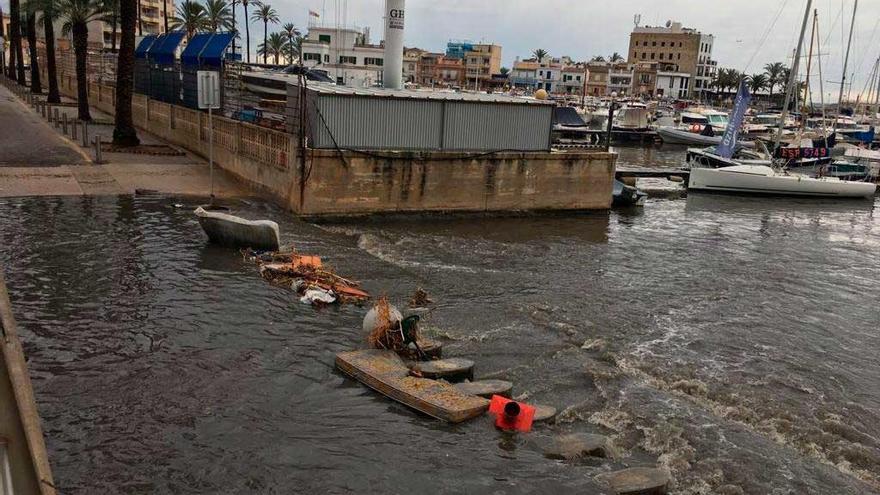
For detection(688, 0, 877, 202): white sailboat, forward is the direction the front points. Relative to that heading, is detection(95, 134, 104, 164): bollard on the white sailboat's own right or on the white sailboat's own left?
on the white sailboat's own left

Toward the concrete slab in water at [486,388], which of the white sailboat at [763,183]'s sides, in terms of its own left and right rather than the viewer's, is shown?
left

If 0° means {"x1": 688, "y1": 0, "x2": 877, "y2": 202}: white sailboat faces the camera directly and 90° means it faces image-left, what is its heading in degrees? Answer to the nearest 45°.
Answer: approximately 90°

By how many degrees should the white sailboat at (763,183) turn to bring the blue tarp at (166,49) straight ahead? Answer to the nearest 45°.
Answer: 0° — it already faces it

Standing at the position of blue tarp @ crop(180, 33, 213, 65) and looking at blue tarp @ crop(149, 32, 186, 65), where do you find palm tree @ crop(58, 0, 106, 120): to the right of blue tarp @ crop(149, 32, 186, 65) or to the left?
left

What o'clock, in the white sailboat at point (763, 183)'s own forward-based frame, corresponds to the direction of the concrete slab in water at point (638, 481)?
The concrete slab in water is roughly at 9 o'clock from the white sailboat.

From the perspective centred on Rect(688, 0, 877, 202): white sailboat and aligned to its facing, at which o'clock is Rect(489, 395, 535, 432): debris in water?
The debris in water is roughly at 9 o'clock from the white sailboat.

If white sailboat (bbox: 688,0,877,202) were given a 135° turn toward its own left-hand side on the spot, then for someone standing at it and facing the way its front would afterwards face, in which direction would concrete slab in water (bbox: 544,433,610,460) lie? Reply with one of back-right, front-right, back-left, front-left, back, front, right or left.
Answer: front-right

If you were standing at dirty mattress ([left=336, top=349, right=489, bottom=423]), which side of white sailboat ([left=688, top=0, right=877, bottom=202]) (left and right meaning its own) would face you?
left

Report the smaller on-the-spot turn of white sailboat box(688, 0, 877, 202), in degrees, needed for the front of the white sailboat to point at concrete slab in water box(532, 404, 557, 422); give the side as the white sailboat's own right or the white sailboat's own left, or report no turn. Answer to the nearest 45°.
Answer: approximately 90° to the white sailboat's own left
